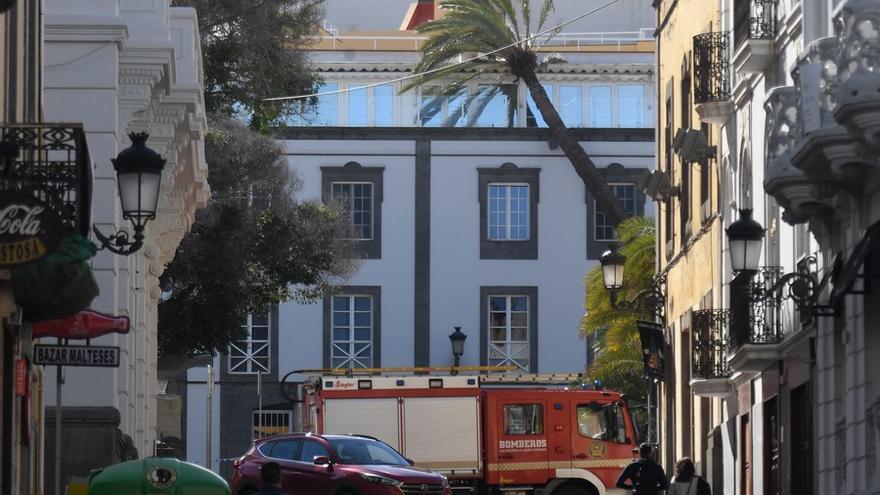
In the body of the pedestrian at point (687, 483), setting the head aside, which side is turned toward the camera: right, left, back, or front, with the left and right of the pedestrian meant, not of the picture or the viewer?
back

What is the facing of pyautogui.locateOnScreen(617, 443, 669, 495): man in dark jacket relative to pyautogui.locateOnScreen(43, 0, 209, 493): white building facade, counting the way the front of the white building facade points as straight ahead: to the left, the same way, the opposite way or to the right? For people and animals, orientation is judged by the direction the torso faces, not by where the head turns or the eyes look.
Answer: to the left

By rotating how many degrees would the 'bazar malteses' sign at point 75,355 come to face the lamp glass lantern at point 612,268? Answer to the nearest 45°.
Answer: approximately 135° to its left

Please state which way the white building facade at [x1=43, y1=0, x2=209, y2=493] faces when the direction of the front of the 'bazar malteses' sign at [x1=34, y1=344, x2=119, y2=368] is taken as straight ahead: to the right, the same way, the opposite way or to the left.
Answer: to the left

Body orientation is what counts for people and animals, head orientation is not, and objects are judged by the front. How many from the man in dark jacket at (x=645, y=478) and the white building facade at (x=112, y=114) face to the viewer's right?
1

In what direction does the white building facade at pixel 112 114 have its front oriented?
to the viewer's right

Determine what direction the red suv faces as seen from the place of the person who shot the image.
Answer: facing the viewer and to the right of the viewer

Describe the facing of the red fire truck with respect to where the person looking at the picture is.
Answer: facing to the right of the viewer

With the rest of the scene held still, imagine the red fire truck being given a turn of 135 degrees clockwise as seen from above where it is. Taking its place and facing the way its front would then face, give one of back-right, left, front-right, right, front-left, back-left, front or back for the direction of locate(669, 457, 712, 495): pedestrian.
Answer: front-left

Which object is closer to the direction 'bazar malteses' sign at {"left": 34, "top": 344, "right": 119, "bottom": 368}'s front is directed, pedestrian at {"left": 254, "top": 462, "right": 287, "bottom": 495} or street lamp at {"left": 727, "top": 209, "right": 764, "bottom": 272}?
the pedestrian

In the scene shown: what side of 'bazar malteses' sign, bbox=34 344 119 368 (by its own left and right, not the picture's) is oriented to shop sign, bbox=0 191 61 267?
front

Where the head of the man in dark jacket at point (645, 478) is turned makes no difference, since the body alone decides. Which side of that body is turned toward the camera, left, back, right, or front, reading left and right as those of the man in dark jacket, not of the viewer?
back
